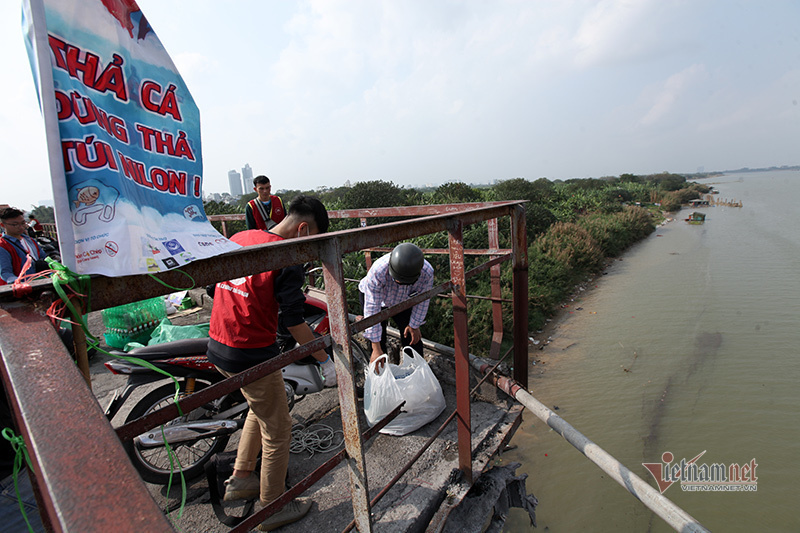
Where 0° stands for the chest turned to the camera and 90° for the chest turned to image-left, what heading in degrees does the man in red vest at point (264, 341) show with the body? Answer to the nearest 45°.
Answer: approximately 225°

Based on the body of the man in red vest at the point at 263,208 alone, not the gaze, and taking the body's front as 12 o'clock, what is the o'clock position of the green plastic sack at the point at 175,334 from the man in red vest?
The green plastic sack is roughly at 1 o'clock from the man in red vest.

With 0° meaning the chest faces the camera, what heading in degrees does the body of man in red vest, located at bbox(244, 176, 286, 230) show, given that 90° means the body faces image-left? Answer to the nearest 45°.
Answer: approximately 0°

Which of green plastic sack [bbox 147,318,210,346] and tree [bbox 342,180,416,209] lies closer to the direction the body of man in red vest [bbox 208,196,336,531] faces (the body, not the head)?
the tree

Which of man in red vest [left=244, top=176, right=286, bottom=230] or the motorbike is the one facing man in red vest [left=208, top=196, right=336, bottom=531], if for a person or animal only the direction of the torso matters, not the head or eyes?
man in red vest [left=244, top=176, right=286, bottom=230]

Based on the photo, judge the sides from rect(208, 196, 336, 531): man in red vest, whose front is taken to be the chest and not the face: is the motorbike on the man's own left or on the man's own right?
on the man's own left
